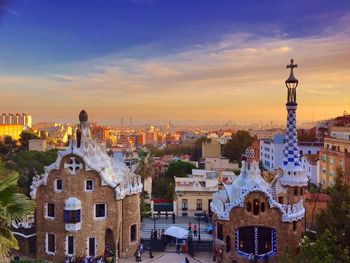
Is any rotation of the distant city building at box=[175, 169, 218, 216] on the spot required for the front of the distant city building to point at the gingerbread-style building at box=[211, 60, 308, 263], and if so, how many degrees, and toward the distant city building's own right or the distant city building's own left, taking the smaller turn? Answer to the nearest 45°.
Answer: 0° — it already faces it

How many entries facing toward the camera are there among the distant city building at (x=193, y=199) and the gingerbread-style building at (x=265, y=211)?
2

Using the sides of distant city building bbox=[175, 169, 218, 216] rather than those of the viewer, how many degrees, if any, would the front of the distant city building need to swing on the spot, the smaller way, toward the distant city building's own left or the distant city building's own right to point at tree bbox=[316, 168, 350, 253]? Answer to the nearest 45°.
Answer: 0° — it already faces it

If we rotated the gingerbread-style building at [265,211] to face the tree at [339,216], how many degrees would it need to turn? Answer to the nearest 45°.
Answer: approximately 45° to its left

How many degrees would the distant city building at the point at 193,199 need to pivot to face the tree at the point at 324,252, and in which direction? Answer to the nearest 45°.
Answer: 0° — it already faces it

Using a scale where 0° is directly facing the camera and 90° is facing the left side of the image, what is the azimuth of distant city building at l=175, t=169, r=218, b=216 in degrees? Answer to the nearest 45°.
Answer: approximately 0°

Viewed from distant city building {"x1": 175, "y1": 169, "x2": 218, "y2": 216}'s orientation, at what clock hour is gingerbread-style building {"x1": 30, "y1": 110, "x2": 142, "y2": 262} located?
The gingerbread-style building is roughly at 1 o'clock from the distant city building.

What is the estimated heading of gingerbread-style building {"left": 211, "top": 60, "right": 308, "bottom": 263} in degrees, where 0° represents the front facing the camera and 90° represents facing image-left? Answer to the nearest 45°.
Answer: approximately 0°
